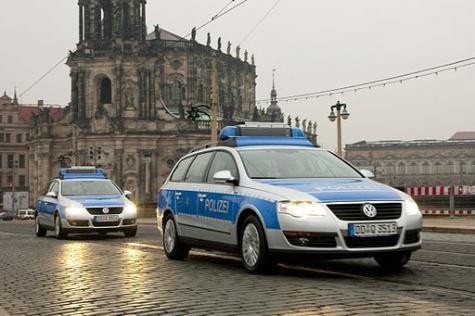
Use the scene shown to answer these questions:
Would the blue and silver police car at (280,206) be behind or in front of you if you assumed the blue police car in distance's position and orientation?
in front

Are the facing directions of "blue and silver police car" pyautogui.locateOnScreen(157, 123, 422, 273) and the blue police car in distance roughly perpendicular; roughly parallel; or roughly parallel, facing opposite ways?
roughly parallel

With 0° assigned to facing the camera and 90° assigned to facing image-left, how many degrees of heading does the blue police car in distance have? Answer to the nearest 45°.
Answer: approximately 315°

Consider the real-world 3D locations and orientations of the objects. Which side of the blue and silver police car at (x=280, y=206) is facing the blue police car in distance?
back

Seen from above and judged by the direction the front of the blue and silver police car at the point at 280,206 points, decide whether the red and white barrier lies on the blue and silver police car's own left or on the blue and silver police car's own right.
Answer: on the blue and silver police car's own left

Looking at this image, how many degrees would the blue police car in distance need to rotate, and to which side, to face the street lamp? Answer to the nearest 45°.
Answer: approximately 90° to its left

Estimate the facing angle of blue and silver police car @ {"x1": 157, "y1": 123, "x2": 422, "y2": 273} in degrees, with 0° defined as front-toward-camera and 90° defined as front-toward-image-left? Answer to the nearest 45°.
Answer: approximately 315°

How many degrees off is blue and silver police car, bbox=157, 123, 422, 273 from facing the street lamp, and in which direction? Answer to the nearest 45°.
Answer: approximately 135° to its left

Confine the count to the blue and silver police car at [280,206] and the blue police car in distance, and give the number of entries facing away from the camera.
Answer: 0

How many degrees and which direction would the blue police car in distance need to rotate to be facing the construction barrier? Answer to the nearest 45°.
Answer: approximately 90° to its left
